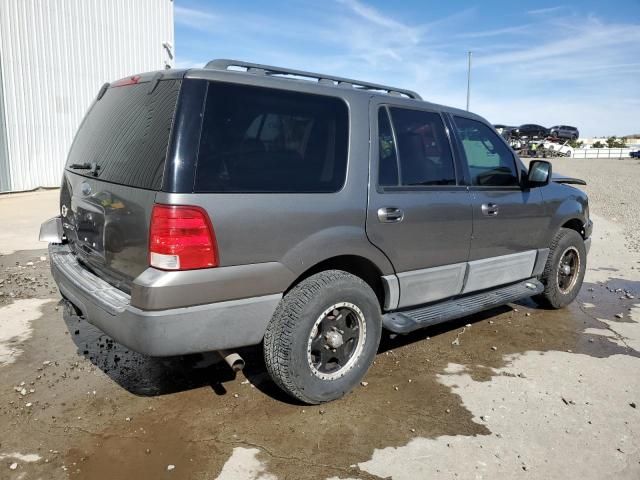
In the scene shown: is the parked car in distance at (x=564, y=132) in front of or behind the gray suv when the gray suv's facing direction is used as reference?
in front

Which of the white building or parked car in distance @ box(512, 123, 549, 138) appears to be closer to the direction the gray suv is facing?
the parked car in distance

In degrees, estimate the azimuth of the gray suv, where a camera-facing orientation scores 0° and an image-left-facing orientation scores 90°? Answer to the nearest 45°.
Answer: approximately 225°

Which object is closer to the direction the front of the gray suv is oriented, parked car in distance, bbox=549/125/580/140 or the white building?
the parked car in distance

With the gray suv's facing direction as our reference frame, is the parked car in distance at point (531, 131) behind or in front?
in front
